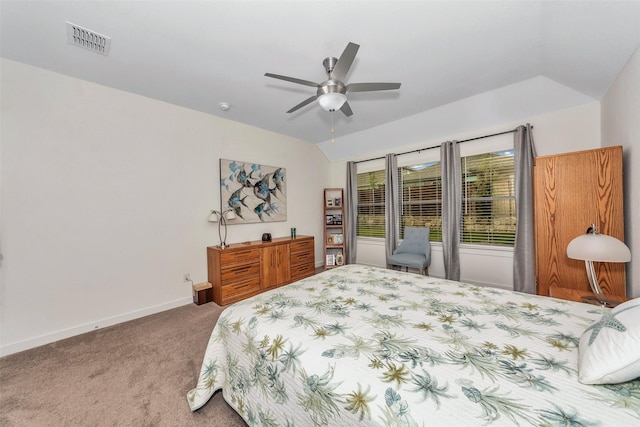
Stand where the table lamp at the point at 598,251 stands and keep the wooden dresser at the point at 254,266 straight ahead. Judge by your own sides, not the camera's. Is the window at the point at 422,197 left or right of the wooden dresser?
right

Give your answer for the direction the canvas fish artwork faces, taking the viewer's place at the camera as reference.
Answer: facing the viewer and to the right of the viewer

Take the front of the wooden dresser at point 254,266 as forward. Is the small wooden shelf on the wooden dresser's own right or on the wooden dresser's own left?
on the wooden dresser's own left

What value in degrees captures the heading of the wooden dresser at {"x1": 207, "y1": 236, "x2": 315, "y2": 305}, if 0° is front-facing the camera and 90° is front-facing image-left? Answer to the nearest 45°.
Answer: approximately 315°

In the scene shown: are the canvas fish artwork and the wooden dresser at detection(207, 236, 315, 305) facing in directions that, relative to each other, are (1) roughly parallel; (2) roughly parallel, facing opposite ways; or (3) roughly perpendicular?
roughly parallel

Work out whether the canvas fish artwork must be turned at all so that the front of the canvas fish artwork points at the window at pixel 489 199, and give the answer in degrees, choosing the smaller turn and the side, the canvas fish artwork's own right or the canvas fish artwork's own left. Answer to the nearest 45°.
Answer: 0° — it already faces it

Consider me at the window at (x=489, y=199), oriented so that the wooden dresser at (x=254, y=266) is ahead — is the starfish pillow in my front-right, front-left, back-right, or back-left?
front-left

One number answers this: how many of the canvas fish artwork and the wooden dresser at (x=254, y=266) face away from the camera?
0

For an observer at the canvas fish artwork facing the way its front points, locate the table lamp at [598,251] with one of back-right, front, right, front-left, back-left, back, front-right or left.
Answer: front

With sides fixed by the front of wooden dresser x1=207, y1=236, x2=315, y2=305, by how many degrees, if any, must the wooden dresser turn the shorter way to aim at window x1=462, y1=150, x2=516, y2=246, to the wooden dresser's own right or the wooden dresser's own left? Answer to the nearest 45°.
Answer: approximately 45° to the wooden dresser's own left

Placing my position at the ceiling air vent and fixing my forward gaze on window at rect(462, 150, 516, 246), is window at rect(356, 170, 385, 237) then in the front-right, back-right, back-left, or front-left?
front-left
